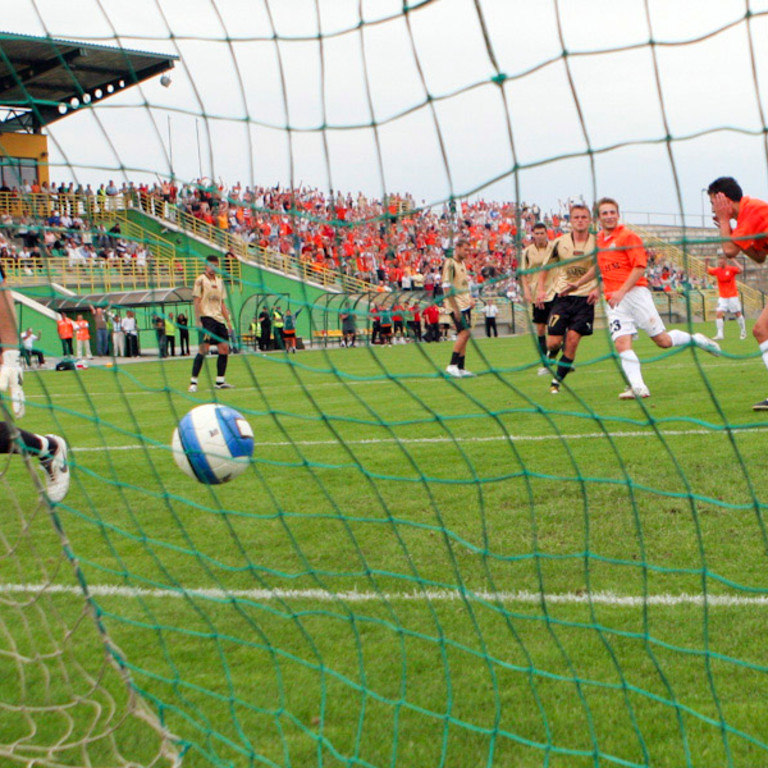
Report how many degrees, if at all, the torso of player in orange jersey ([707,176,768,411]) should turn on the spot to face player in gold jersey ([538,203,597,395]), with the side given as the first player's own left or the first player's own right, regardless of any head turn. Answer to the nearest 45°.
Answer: approximately 45° to the first player's own right

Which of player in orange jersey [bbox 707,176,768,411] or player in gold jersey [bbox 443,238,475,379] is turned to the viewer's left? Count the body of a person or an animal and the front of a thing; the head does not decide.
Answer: the player in orange jersey

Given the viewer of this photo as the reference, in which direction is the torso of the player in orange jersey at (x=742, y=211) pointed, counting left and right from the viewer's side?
facing to the left of the viewer

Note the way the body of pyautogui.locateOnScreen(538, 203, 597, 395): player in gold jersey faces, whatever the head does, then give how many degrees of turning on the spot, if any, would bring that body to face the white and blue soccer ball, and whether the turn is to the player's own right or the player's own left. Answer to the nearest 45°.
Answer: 0° — they already face it

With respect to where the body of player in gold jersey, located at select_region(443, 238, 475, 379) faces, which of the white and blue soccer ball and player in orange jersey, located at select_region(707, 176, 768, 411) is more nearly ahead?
the player in orange jersey

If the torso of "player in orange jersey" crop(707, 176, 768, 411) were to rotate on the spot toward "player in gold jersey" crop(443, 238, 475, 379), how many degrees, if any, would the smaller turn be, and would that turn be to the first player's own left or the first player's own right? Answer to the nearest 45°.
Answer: approximately 45° to the first player's own right

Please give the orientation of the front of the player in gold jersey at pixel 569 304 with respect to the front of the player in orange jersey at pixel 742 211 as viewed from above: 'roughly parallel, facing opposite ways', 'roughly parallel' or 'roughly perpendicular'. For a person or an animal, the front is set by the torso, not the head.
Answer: roughly perpendicular

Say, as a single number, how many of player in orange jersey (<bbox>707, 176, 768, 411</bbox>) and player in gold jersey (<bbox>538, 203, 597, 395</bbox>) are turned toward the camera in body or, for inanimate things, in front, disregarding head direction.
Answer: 1

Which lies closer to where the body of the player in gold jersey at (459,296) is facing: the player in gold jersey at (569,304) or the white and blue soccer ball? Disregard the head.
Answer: the white and blue soccer ball
